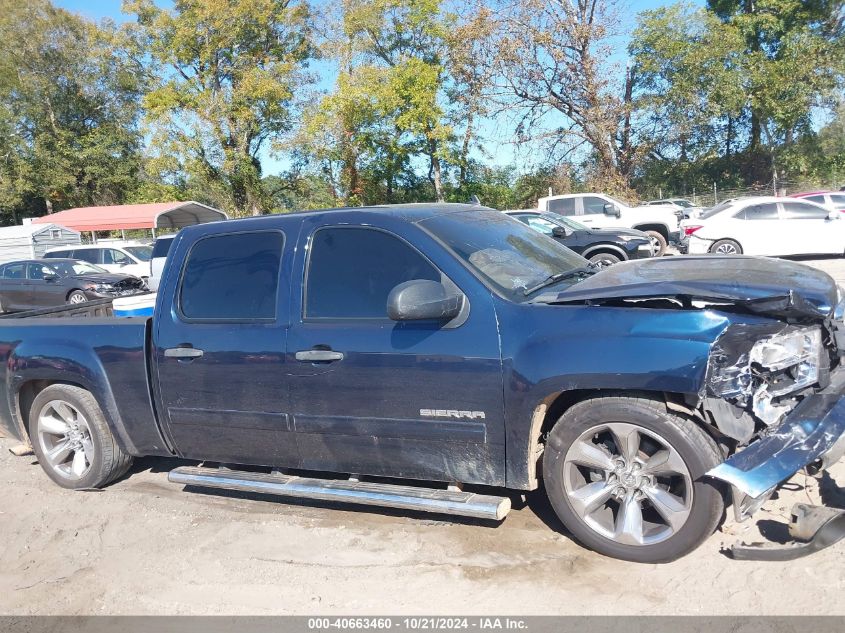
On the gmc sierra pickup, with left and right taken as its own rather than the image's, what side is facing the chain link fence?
left

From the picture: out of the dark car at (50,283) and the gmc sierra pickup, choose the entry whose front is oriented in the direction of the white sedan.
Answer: the dark car

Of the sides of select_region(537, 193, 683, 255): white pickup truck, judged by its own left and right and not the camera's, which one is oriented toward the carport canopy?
back

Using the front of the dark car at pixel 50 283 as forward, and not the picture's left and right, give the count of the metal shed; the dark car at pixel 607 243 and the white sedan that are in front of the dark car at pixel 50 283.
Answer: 2

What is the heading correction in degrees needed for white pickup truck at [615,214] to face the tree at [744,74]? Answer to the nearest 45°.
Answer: approximately 90° to its left

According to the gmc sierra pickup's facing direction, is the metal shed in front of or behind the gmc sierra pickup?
behind

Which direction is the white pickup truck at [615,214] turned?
to the viewer's right

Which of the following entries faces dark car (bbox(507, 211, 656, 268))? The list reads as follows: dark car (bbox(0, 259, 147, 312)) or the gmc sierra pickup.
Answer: dark car (bbox(0, 259, 147, 312))

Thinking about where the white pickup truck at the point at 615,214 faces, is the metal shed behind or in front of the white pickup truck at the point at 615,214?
behind

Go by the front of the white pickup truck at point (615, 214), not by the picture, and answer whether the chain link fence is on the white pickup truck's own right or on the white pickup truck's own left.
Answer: on the white pickup truck's own left

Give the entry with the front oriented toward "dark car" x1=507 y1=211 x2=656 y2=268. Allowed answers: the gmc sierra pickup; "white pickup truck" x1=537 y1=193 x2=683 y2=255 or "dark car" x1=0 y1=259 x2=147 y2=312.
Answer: "dark car" x1=0 y1=259 x2=147 y2=312

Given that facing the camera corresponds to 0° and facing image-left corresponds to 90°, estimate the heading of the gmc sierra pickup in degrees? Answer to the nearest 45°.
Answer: approximately 315°

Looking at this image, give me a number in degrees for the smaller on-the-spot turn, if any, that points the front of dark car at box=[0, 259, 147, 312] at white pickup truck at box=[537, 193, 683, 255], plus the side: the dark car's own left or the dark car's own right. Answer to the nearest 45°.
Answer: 0° — it already faces it
